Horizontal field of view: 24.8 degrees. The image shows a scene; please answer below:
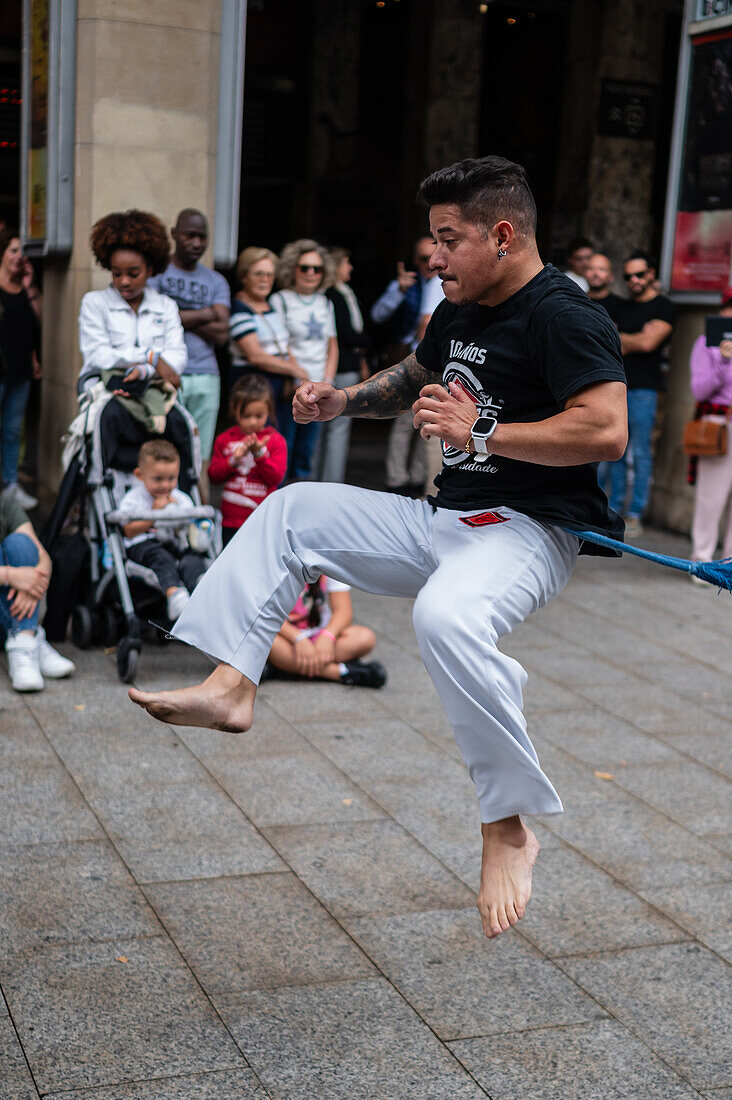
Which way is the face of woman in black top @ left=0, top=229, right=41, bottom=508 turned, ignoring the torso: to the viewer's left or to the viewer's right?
to the viewer's right

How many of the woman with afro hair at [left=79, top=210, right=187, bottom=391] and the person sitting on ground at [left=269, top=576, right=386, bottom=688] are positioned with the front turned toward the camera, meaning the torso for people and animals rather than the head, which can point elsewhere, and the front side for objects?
2

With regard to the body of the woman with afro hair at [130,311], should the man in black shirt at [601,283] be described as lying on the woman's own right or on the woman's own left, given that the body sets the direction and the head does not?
on the woman's own left

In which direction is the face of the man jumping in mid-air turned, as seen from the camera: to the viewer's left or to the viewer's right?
to the viewer's left

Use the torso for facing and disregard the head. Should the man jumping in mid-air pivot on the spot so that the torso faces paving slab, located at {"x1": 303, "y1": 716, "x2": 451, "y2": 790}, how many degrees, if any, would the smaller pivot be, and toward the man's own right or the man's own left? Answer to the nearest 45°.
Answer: approximately 135° to the man's own right

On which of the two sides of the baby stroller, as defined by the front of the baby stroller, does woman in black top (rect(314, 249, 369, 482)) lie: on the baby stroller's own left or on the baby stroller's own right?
on the baby stroller's own left

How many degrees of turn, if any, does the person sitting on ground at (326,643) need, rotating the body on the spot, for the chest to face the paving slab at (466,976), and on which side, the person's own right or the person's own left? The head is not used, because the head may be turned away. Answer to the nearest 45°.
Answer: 0° — they already face it

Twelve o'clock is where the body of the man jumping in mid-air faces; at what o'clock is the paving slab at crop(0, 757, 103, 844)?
The paving slab is roughly at 3 o'clock from the man jumping in mid-air.

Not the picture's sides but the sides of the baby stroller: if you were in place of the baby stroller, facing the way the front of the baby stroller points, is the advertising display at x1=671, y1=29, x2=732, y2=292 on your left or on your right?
on your left

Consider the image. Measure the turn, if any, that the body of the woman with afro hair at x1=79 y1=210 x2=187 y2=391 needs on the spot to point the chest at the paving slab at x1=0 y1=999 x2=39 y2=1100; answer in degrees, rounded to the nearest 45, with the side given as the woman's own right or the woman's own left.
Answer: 0° — they already face it
